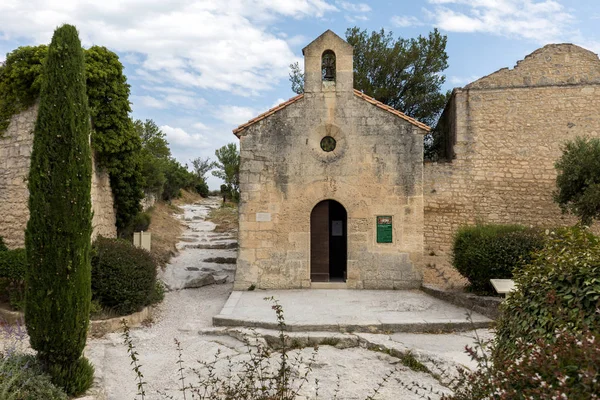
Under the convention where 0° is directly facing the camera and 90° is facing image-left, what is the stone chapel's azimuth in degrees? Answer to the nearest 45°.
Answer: approximately 0°

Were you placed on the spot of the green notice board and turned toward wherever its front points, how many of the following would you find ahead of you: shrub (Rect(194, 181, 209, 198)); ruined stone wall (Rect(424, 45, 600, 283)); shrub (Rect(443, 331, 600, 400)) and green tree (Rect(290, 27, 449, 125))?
1

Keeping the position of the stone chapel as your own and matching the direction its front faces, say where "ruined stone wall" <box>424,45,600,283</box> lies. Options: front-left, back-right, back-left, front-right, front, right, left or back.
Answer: back-left

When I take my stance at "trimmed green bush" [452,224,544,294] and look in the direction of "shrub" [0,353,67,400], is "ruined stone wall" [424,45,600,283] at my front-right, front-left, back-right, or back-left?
back-right

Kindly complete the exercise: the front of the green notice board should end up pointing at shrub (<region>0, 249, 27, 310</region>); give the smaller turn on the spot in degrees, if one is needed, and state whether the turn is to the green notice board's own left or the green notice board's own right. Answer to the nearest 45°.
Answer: approximately 45° to the green notice board's own right

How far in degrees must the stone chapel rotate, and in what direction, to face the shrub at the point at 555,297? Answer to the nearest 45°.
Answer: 0° — it already faces it

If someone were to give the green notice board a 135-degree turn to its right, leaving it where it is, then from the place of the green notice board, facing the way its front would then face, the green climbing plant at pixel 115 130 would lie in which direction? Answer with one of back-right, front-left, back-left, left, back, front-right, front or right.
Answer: front-left

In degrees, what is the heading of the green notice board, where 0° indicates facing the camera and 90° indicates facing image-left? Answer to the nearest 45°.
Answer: approximately 0°

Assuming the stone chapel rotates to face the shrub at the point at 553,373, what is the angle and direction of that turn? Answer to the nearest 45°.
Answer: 0° — it already faces it

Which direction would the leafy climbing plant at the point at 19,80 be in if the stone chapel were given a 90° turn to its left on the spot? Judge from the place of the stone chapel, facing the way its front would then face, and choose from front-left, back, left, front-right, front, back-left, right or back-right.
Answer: back

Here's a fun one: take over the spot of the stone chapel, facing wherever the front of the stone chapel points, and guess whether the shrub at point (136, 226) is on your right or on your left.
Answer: on your right
